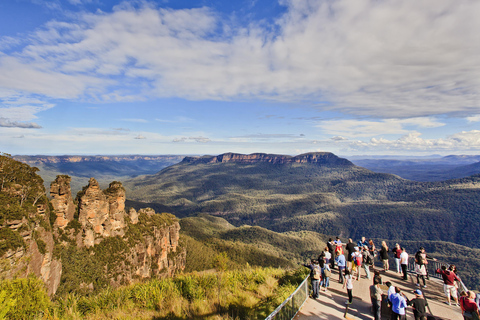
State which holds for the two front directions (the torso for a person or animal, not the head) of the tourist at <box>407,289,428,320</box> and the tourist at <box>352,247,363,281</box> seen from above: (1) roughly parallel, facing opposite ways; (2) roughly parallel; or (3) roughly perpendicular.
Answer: roughly parallel

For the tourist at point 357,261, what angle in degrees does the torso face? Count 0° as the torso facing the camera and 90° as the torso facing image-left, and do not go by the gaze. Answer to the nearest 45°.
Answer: approximately 180°

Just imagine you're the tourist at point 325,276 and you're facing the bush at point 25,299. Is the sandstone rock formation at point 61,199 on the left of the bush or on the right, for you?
right

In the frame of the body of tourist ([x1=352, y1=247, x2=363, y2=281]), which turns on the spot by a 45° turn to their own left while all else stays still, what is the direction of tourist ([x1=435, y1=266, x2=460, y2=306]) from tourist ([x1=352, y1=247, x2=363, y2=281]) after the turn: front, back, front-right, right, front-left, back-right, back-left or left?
back-right

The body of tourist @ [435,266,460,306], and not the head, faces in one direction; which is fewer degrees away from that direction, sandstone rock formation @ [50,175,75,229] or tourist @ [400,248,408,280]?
the tourist

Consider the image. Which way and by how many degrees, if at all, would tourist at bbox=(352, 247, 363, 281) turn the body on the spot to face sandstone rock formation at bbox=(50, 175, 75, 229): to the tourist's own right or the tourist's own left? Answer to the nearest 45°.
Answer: approximately 90° to the tourist's own left

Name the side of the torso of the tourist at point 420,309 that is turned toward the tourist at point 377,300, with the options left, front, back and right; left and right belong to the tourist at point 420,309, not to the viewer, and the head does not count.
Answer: left

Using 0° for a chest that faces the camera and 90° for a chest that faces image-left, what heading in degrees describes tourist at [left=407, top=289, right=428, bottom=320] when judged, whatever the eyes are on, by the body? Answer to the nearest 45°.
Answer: approximately 180°

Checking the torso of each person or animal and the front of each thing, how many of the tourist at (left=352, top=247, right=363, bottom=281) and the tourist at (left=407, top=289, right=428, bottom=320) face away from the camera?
2

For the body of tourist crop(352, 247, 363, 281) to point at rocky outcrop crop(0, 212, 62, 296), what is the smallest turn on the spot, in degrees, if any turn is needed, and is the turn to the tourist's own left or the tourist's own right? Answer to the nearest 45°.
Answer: approximately 90° to the tourist's own left

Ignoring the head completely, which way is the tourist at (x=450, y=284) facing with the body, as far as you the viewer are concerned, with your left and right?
facing away from the viewer and to the left of the viewer
